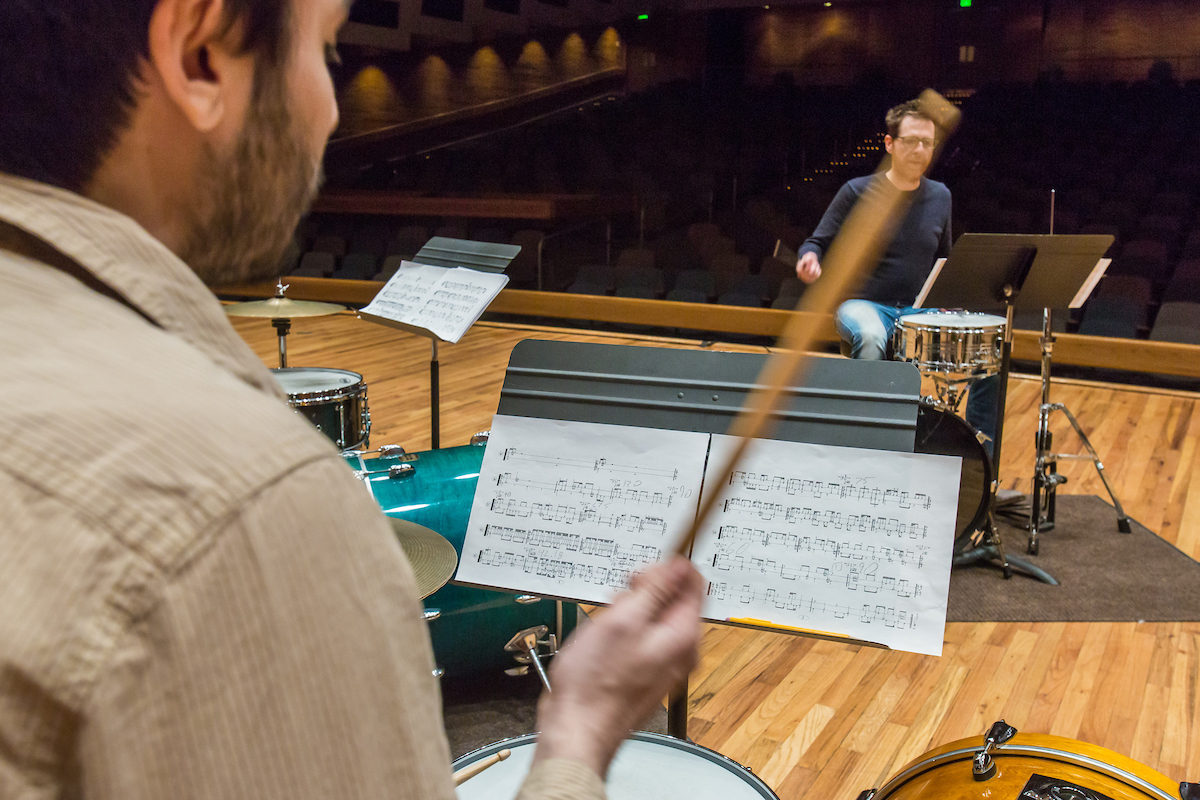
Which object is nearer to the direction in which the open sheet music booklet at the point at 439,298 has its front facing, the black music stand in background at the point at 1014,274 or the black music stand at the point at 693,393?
the black music stand

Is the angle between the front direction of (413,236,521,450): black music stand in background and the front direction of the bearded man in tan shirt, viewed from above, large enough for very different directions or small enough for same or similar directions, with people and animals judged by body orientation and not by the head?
very different directions

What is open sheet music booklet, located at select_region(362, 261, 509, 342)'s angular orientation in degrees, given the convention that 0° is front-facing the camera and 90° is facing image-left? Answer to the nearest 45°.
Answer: approximately 45°

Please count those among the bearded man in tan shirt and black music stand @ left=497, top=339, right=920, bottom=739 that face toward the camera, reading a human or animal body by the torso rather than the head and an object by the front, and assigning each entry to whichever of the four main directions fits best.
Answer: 1

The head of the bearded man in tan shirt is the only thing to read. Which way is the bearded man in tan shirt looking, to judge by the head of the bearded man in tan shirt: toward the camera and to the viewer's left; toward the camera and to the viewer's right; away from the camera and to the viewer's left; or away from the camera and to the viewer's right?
away from the camera and to the viewer's right

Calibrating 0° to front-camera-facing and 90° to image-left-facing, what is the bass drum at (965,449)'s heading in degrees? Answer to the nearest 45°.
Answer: approximately 45°

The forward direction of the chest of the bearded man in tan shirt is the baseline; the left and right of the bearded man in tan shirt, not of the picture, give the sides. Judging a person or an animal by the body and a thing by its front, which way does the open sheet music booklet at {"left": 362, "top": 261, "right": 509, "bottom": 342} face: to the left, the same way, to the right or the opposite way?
the opposite way

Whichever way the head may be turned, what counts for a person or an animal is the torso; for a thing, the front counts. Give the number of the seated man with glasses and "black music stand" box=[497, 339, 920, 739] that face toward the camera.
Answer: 2

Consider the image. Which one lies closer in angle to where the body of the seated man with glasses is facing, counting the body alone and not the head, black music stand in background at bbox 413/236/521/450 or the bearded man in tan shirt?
the bearded man in tan shirt

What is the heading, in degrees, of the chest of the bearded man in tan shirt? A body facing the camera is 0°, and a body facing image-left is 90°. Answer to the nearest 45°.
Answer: approximately 225°
